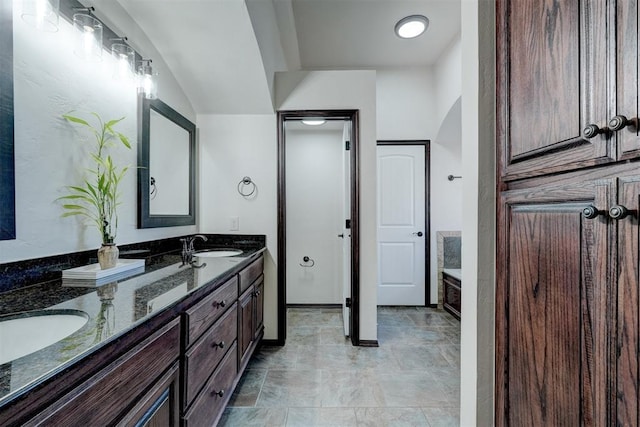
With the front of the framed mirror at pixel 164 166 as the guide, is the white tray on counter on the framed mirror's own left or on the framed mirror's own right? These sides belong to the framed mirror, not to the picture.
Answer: on the framed mirror's own right

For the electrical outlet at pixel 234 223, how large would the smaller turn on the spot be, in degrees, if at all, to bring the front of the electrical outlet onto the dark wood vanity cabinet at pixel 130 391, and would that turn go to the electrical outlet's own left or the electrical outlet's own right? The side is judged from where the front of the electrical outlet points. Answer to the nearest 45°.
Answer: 0° — it already faces it

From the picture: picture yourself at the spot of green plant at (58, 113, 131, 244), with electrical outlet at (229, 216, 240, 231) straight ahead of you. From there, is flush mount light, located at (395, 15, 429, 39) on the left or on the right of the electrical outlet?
right

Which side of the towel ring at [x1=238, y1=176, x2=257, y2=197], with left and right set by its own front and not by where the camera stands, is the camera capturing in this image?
front

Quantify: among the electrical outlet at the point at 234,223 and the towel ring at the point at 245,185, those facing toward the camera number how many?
2

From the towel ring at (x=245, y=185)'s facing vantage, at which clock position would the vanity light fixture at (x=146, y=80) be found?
The vanity light fixture is roughly at 1 o'clock from the towel ring.

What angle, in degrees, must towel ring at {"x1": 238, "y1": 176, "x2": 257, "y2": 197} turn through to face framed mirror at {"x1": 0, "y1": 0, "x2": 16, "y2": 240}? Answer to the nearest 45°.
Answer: approximately 45° to its right

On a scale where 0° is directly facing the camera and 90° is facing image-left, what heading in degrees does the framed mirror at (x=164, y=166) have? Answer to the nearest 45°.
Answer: approximately 315°

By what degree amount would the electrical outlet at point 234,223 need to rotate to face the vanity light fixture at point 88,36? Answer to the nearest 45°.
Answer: approximately 45° to its right

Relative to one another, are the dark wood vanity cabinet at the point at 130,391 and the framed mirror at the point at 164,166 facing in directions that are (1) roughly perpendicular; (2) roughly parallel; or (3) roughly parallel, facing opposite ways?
roughly parallel

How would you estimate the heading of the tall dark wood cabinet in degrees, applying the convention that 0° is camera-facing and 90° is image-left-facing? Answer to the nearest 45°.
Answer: approximately 45°

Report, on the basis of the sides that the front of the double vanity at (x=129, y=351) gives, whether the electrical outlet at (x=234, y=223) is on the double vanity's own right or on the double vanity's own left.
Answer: on the double vanity's own left

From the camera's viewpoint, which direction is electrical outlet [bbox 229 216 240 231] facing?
toward the camera

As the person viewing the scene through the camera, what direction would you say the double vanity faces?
facing the viewer and to the right of the viewer

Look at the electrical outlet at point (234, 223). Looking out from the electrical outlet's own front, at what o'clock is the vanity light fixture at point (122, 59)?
The vanity light fixture is roughly at 1 o'clock from the electrical outlet.
